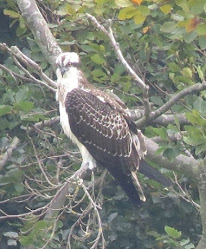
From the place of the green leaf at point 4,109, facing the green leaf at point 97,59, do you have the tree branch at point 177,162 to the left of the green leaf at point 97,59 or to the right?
right

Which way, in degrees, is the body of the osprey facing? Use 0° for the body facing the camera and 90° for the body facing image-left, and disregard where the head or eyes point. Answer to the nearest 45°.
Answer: approximately 90°

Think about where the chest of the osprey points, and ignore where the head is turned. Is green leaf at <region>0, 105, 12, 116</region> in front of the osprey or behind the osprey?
in front
